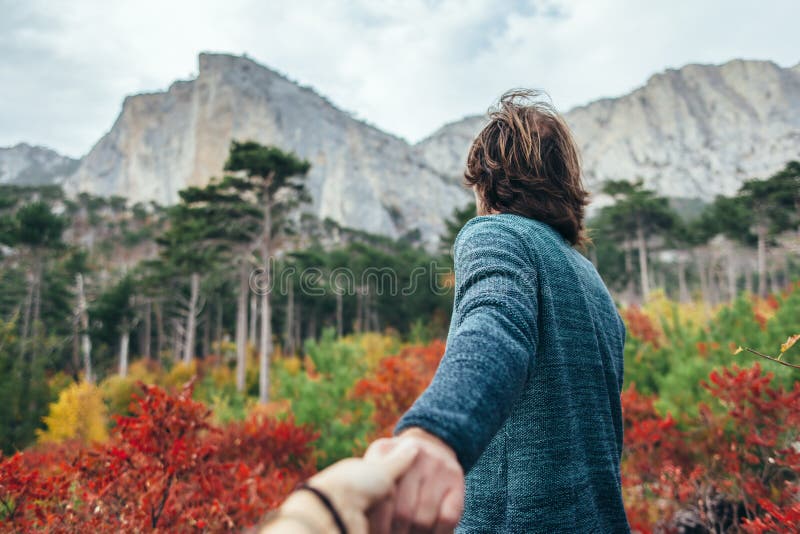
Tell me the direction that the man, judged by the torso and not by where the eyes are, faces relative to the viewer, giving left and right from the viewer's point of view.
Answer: facing away from the viewer and to the left of the viewer

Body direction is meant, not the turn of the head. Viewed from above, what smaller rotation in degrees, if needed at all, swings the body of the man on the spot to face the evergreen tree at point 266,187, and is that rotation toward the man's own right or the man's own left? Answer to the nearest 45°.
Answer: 0° — they already face it

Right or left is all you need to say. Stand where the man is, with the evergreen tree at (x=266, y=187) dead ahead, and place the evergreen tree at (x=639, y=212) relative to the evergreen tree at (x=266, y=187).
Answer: right
